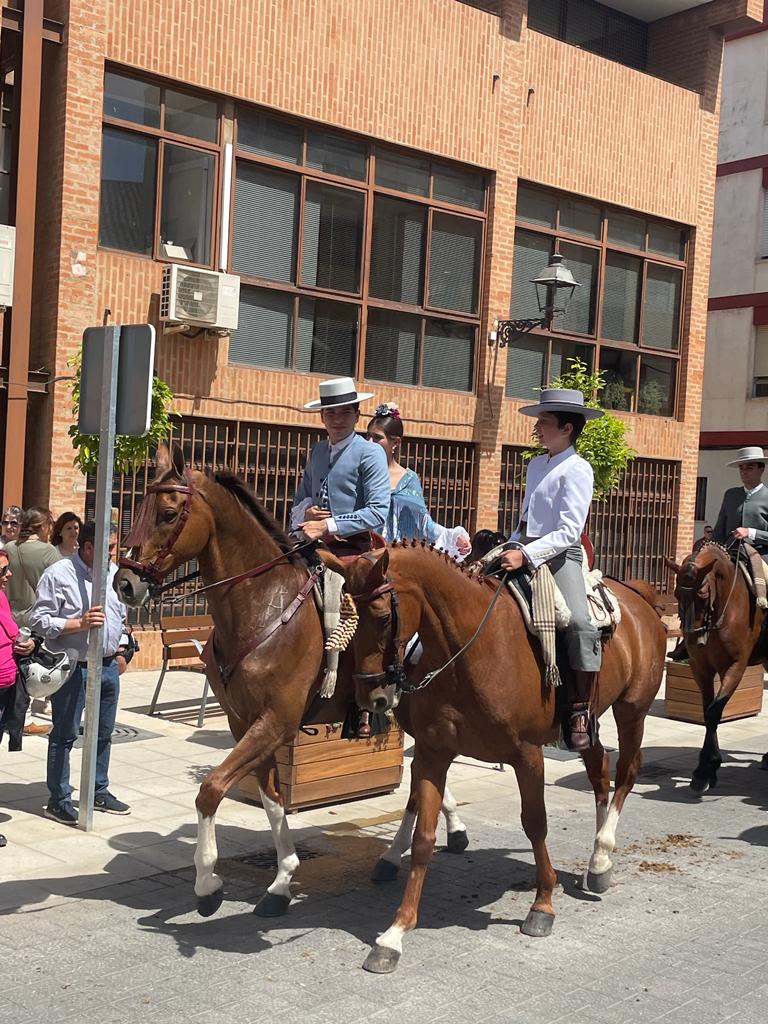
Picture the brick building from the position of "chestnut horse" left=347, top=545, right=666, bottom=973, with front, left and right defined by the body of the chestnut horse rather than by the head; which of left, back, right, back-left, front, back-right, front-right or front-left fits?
back-right

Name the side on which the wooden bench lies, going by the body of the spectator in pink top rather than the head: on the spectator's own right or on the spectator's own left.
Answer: on the spectator's own left

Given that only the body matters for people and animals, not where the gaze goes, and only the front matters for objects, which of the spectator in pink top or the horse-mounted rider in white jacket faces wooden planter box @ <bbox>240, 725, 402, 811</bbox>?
the spectator in pink top

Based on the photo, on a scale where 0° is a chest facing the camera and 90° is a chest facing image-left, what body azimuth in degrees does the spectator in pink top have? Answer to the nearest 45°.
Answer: approximately 270°

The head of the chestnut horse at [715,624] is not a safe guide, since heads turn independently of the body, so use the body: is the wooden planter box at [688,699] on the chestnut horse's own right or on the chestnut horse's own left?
on the chestnut horse's own right

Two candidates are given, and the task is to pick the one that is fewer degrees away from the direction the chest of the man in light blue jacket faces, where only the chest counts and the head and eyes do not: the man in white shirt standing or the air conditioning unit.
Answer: the man in white shirt standing

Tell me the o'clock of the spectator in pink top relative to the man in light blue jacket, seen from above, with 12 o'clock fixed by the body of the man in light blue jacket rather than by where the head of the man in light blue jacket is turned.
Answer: The spectator in pink top is roughly at 2 o'clock from the man in light blue jacket.

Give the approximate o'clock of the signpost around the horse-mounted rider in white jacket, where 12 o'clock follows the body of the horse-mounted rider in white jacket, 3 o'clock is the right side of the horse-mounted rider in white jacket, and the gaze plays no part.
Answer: The signpost is roughly at 2 o'clock from the horse-mounted rider in white jacket.

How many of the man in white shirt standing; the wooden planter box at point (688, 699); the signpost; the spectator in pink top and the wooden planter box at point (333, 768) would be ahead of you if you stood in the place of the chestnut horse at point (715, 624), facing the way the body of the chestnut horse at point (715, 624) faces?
4

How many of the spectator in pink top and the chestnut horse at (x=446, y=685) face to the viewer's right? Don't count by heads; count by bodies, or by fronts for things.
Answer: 1
